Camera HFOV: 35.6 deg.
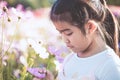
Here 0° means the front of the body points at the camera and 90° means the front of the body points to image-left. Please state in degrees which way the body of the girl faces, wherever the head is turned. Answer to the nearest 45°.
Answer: approximately 45°
